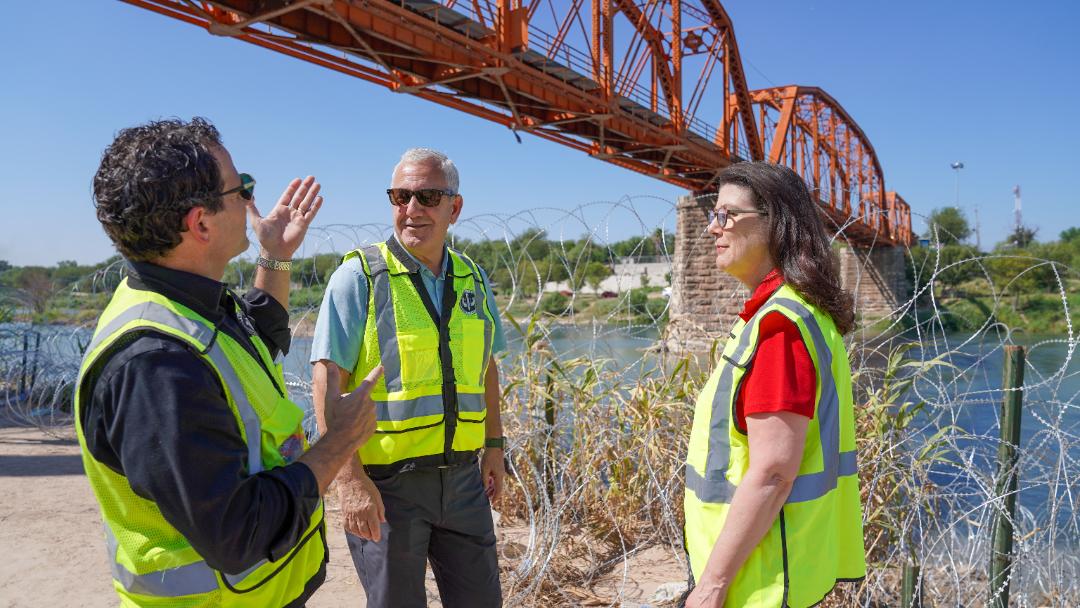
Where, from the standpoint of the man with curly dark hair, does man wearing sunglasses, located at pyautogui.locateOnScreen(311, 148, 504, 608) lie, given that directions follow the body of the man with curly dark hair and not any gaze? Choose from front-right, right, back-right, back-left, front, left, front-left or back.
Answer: front-left

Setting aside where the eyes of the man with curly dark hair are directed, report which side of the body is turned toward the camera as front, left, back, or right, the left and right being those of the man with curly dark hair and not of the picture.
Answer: right

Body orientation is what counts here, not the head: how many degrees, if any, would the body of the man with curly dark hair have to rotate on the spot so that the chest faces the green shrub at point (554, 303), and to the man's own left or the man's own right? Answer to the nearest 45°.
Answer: approximately 45° to the man's own left

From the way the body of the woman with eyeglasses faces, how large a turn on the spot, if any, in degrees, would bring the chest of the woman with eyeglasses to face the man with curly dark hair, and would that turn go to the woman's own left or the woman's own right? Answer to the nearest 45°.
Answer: approximately 45° to the woman's own left

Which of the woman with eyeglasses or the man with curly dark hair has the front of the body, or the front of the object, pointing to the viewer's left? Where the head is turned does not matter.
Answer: the woman with eyeglasses

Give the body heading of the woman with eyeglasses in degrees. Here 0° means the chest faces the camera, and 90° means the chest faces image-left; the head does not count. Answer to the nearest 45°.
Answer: approximately 90°

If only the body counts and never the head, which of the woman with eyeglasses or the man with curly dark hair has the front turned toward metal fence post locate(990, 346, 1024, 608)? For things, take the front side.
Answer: the man with curly dark hair

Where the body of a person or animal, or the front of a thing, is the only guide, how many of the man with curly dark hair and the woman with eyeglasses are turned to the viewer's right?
1

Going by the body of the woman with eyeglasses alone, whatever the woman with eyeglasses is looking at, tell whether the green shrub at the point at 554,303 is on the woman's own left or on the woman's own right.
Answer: on the woman's own right

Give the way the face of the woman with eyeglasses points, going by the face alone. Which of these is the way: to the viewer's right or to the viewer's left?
to the viewer's left
